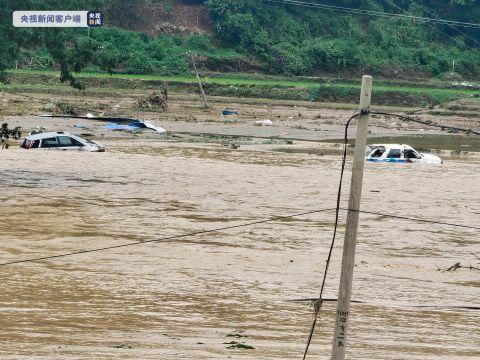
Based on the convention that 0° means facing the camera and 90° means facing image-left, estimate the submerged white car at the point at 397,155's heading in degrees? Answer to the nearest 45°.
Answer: approximately 270°

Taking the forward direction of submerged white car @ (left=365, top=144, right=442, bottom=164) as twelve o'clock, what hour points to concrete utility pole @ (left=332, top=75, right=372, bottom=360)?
The concrete utility pole is roughly at 3 o'clock from the submerged white car.

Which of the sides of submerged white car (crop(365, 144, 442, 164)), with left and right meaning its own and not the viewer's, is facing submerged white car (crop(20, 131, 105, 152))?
back
